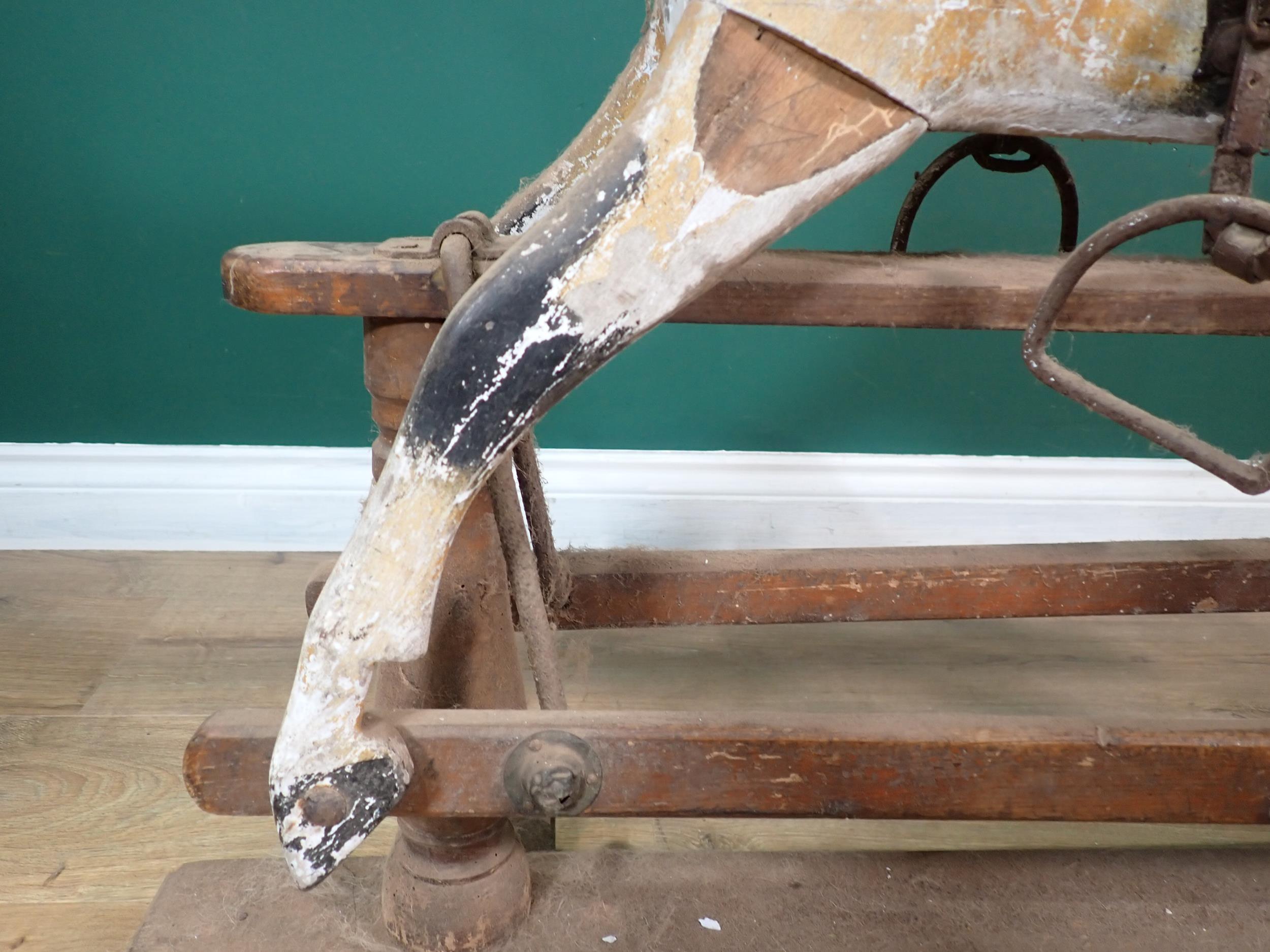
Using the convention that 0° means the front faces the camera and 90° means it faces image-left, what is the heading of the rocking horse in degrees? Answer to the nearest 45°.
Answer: approximately 90°
